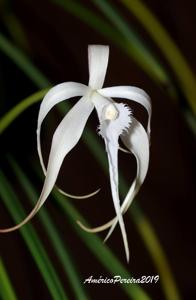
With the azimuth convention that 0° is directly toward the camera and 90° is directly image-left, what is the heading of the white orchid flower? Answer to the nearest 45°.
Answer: approximately 315°
